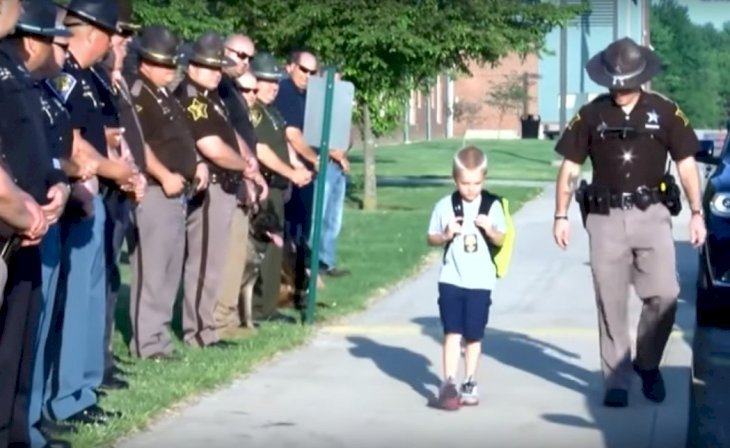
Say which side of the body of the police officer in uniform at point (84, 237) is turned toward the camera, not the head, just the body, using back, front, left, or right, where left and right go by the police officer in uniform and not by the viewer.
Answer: right

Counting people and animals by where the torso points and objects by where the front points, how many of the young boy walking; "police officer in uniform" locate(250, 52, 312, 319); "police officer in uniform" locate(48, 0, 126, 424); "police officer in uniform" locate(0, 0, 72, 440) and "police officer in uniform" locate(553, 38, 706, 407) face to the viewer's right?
3

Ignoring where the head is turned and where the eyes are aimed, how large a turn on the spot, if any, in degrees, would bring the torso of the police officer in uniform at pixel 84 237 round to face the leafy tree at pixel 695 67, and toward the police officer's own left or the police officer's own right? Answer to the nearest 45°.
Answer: approximately 45° to the police officer's own left

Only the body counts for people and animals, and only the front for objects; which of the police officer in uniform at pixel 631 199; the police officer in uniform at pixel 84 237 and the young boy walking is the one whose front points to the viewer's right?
the police officer in uniform at pixel 84 237

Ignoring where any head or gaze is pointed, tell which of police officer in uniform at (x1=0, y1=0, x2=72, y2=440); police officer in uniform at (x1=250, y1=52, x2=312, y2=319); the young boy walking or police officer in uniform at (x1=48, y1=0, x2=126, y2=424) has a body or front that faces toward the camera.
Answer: the young boy walking

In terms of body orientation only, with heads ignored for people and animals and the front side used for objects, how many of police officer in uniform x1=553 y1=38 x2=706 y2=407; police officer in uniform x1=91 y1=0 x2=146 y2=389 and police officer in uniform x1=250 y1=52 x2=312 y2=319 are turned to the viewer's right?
2

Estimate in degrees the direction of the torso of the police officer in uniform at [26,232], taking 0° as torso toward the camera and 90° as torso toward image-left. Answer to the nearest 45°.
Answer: approximately 270°

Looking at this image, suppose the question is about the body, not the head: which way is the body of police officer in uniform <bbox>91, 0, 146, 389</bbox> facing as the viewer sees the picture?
to the viewer's right

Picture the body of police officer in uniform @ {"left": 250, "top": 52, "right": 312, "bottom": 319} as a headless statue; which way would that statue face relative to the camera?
to the viewer's right
